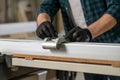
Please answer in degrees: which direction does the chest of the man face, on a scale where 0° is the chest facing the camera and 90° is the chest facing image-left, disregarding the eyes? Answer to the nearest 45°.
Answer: approximately 45°
